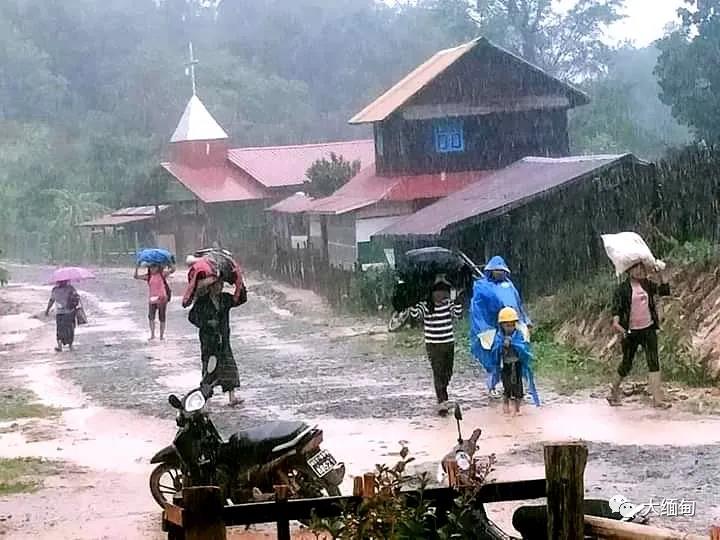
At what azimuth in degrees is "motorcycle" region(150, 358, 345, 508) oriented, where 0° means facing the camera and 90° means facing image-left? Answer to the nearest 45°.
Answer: approximately 135°

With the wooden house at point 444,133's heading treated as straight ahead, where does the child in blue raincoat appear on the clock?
The child in blue raincoat is roughly at 12 o'clock from the wooden house.

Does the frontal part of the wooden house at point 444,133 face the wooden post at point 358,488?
yes

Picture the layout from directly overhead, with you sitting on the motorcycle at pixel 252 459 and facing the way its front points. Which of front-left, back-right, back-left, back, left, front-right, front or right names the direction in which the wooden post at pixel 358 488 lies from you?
back-left

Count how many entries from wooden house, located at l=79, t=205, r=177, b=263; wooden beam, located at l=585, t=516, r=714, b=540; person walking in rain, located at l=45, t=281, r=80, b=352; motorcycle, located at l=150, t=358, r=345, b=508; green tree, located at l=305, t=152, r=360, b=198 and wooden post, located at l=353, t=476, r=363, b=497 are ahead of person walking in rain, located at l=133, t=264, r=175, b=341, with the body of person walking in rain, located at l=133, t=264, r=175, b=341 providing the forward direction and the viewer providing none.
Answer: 3

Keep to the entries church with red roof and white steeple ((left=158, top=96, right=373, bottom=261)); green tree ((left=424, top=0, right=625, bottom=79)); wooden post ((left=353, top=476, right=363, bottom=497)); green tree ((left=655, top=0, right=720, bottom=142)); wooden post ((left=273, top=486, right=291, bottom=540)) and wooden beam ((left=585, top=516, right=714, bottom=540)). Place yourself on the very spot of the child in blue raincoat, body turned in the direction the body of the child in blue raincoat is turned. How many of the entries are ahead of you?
3

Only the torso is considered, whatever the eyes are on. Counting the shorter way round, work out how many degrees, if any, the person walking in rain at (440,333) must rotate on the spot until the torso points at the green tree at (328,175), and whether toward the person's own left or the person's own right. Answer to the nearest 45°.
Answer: approximately 180°

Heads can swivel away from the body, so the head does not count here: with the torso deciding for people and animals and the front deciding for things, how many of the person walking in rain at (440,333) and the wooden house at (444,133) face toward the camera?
2
